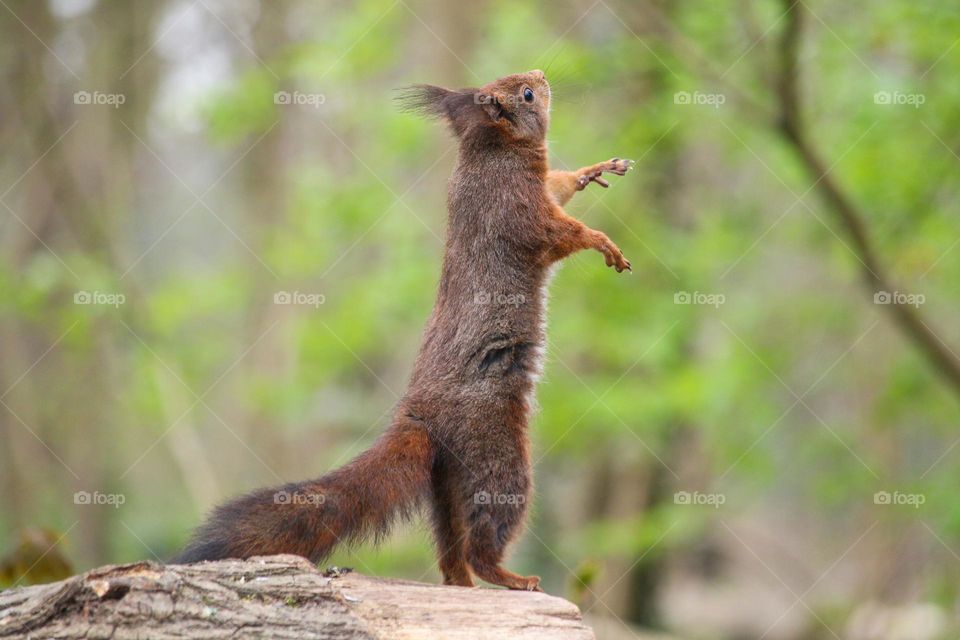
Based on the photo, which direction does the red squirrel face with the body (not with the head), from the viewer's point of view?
to the viewer's right
